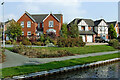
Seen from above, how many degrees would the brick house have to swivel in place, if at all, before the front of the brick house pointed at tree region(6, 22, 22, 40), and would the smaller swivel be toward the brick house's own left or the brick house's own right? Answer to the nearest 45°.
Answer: approximately 45° to the brick house's own right

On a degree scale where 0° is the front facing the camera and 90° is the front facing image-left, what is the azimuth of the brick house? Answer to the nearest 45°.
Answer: approximately 0°

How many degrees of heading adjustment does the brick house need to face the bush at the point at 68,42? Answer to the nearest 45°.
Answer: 0° — it already faces it
